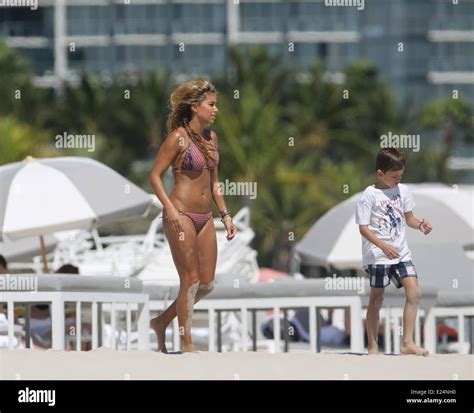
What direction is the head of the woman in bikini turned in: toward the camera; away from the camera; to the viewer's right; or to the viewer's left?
to the viewer's right

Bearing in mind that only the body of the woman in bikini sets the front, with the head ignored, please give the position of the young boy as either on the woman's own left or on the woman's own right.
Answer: on the woman's own left

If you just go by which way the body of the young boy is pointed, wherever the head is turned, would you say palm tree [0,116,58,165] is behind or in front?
behind

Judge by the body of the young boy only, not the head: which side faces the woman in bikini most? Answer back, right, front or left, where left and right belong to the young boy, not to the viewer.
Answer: right

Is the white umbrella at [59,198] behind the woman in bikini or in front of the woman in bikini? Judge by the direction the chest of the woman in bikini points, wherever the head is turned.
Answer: behind
